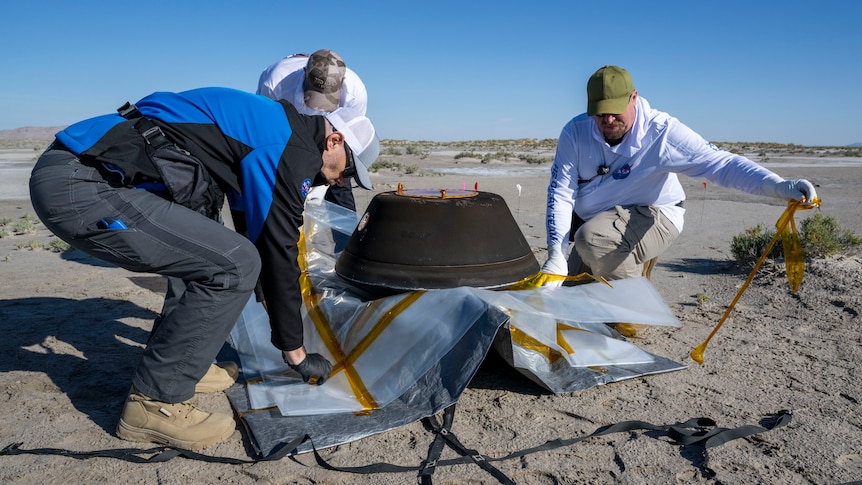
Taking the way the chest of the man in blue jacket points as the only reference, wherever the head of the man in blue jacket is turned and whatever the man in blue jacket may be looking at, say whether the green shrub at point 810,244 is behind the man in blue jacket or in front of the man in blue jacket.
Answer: in front

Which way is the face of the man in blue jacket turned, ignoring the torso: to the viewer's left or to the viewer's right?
to the viewer's right

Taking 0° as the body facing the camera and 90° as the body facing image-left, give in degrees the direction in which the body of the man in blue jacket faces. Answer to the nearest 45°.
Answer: approximately 270°

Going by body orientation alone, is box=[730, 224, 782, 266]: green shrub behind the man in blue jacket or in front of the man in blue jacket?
in front
